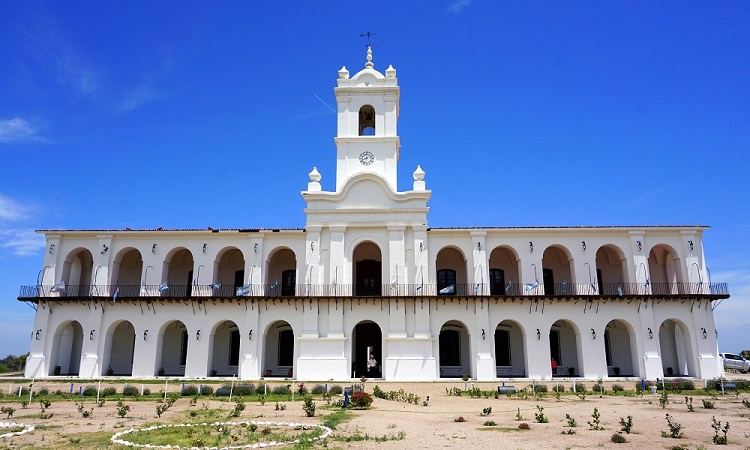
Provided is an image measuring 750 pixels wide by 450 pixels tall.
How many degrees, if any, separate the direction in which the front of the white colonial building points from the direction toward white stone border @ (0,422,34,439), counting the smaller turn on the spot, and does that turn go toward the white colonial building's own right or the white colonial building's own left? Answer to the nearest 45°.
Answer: approximately 45° to the white colonial building's own right

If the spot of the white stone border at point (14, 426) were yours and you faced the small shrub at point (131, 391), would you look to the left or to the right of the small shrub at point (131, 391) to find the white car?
right

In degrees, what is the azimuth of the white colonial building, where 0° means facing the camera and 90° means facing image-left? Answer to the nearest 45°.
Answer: approximately 0°

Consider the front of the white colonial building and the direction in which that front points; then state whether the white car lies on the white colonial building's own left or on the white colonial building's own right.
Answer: on the white colonial building's own left

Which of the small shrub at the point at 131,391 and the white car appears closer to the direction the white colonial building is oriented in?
the small shrub

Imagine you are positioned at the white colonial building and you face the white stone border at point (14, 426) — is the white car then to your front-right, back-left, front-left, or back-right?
back-left

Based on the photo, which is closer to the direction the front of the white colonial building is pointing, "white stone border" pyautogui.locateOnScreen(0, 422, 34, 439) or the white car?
the white stone border

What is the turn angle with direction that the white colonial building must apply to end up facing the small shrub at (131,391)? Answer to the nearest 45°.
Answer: approximately 45° to its right
